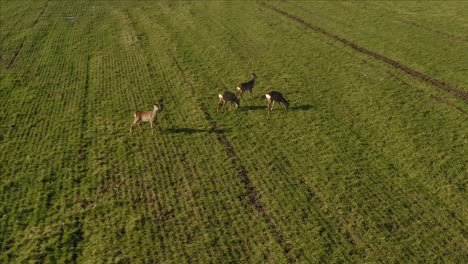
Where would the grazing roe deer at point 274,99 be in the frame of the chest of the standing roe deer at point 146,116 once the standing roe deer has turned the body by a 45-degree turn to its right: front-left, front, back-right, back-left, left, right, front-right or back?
front-left

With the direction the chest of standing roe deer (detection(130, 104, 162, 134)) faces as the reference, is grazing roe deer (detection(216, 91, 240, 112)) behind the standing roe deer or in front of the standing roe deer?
in front

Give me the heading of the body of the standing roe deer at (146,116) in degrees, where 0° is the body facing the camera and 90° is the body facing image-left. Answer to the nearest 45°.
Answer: approximately 270°
